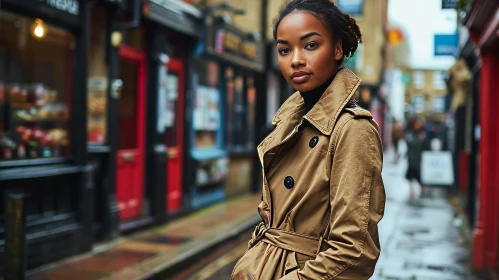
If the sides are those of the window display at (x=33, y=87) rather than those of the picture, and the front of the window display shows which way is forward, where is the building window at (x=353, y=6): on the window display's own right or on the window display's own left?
on the window display's own left

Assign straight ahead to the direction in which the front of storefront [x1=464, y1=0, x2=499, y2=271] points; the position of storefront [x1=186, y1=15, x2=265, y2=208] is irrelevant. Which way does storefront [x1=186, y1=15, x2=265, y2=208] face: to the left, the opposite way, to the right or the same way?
the opposite way

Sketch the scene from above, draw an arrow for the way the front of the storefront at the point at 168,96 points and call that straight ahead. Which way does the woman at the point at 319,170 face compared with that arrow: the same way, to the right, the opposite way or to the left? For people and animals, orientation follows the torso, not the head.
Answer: to the right

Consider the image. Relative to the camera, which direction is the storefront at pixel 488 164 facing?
to the viewer's left

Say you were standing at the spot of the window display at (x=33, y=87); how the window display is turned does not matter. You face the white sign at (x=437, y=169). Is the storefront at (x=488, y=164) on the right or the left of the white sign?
right

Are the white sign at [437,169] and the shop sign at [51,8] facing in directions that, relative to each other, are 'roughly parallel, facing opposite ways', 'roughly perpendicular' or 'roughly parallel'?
roughly perpendicular

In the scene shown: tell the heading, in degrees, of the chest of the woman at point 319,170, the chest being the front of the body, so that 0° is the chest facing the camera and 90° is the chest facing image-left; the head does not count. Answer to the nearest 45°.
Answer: approximately 45°
